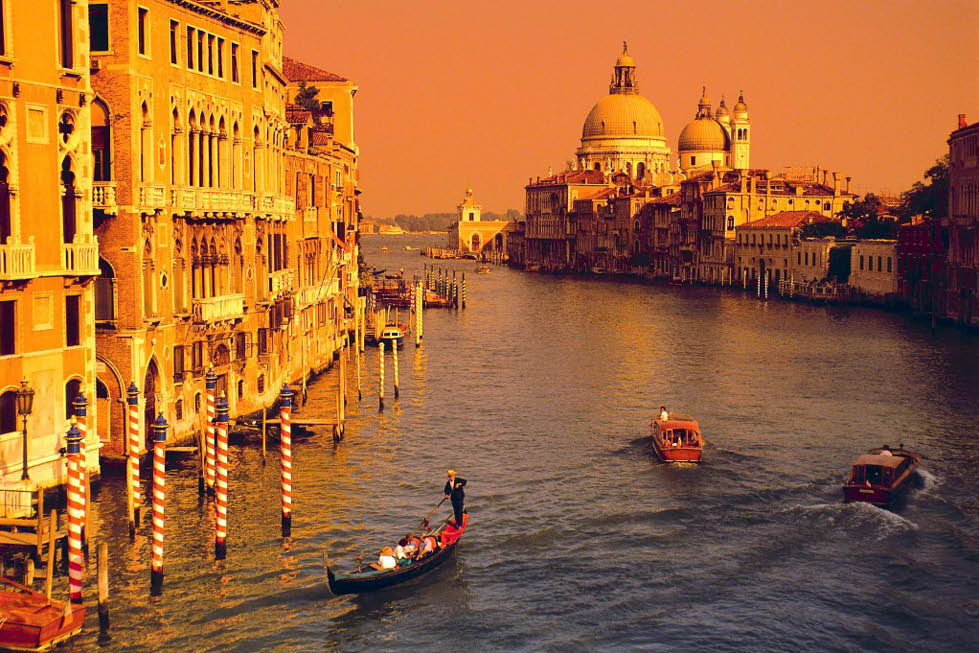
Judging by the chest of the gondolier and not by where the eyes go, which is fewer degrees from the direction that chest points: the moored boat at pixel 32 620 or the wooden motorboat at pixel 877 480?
the moored boat

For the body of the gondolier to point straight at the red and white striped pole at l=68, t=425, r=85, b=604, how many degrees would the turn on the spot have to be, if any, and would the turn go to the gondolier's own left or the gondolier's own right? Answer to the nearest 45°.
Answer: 0° — they already face it

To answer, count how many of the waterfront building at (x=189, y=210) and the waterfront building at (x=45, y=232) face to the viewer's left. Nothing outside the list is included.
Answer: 0

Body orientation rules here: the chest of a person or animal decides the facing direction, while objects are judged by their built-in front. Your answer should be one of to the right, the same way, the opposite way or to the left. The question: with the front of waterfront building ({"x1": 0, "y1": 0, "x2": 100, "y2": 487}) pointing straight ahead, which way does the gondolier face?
to the right

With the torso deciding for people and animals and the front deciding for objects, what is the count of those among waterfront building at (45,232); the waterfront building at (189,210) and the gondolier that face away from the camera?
0

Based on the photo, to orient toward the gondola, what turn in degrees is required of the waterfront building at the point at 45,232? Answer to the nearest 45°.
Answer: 0° — it already faces it

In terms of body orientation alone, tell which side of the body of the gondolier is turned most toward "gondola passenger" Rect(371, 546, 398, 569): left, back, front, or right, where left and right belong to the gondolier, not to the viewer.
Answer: front

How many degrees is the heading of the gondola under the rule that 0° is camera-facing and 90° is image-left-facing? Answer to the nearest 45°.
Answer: approximately 45°

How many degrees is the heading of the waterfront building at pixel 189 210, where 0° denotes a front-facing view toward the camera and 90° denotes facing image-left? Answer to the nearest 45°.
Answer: approximately 315°

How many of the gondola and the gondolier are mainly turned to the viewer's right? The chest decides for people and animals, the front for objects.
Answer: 0

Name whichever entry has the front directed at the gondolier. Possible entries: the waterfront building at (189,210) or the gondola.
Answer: the waterfront building
